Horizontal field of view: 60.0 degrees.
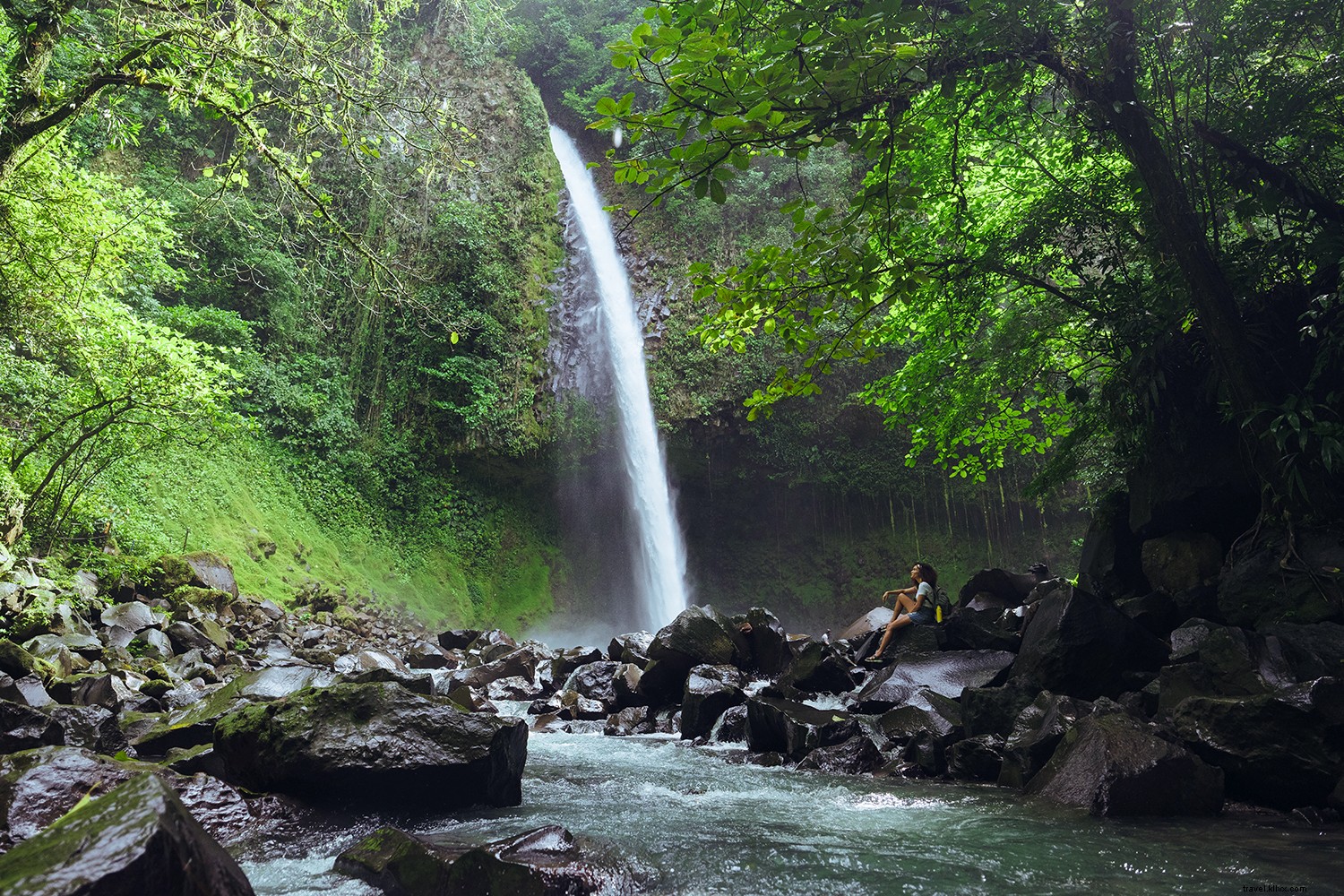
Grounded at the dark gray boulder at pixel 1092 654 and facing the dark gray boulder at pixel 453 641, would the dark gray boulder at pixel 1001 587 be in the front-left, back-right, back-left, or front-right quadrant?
front-right

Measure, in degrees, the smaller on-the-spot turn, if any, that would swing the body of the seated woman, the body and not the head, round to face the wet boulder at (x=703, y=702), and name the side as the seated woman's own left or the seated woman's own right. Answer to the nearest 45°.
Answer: approximately 45° to the seated woman's own left

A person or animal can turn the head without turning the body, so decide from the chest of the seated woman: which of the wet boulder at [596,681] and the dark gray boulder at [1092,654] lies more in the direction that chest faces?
the wet boulder

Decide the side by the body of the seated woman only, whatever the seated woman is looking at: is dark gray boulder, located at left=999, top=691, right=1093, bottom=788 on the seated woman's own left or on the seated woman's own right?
on the seated woman's own left

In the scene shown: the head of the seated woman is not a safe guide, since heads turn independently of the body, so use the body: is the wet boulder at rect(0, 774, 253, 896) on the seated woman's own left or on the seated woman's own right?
on the seated woman's own left

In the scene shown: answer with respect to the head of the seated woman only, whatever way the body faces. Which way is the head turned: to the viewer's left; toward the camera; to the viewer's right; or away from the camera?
to the viewer's left

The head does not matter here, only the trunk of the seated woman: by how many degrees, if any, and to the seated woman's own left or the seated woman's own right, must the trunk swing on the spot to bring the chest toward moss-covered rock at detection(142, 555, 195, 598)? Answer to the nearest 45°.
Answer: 0° — they already face it

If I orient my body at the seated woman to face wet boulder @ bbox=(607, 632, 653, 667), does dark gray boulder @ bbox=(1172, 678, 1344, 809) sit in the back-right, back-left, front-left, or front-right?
back-left

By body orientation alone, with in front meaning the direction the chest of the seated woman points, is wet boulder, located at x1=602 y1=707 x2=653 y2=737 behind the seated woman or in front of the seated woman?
in front

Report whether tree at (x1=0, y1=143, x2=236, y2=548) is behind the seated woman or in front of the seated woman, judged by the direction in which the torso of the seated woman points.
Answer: in front

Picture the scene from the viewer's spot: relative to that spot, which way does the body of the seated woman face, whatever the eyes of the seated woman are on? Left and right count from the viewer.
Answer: facing to the left of the viewer

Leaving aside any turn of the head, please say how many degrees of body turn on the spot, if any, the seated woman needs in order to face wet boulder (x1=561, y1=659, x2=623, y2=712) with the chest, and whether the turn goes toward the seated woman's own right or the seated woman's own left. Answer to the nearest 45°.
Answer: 0° — they already face it

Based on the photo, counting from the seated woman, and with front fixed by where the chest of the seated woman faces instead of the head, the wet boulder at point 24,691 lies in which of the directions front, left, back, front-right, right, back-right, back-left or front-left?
front-left

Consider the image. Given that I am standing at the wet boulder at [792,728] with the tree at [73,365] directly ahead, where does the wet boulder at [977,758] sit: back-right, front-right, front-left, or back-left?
back-left

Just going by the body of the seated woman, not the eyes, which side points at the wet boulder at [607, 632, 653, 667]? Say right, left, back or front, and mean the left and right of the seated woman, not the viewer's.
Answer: front

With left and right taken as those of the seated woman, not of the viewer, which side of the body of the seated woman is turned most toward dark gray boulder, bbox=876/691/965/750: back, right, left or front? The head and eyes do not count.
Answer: left
